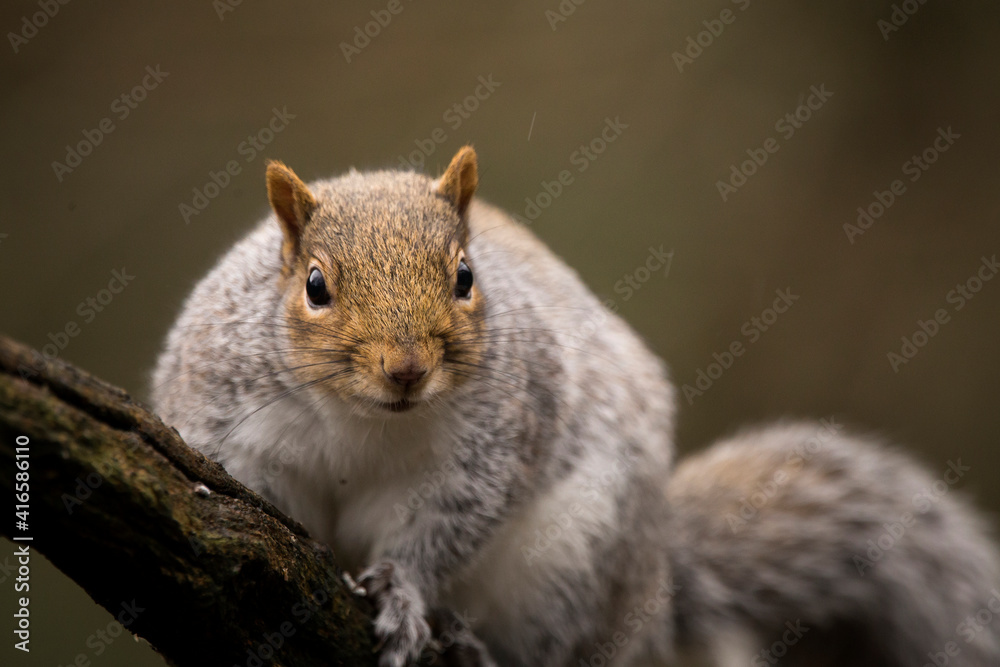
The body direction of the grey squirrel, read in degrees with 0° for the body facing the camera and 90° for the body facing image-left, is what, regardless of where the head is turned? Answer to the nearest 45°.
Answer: approximately 45°
